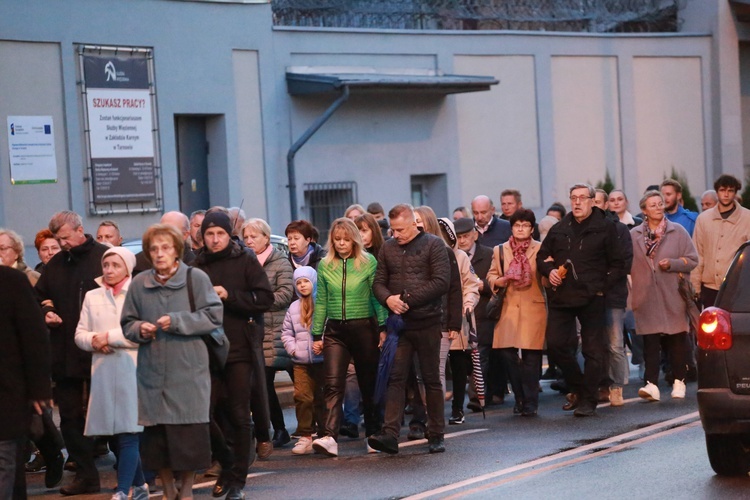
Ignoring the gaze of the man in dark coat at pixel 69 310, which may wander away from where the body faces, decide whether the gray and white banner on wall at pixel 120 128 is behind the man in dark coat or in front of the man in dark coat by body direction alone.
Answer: behind

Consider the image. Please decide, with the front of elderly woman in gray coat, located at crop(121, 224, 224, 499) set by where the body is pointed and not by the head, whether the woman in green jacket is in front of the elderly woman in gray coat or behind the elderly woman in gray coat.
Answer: behind

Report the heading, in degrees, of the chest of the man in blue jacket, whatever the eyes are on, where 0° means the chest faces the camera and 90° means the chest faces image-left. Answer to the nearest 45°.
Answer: approximately 45°

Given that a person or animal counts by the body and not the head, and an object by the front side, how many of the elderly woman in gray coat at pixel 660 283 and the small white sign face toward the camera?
2

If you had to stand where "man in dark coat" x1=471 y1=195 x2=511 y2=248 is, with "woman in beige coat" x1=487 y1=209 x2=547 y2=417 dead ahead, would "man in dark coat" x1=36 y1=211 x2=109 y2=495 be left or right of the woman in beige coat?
right

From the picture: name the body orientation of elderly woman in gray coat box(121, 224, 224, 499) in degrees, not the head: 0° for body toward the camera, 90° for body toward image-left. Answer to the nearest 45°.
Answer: approximately 45°

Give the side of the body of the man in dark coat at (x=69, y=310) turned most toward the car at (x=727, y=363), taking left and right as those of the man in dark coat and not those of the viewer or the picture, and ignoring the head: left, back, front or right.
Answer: left

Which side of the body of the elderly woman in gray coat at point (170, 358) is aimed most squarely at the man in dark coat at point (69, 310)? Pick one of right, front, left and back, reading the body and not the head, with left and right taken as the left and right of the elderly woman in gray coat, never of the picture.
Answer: right

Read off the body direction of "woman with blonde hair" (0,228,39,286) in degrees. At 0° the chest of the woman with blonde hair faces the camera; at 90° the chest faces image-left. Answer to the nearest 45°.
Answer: approximately 45°

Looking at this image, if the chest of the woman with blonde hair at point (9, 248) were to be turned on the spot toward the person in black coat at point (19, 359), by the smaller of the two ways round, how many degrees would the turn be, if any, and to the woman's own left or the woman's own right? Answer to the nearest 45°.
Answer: approximately 45° to the woman's own left

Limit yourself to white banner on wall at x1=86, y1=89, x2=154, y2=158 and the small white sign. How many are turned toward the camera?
2
